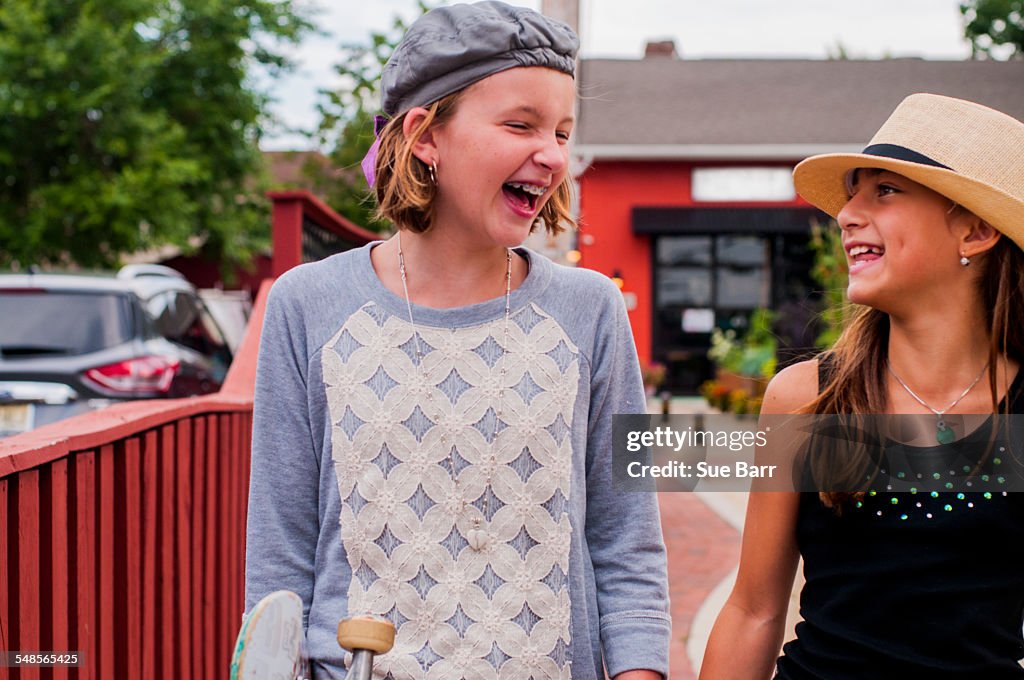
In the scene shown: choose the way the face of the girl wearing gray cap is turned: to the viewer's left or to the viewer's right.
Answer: to the viewer's right

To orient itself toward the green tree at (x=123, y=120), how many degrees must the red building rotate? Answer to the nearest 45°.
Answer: approximately 90° to its right

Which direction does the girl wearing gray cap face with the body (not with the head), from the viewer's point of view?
toward the camera

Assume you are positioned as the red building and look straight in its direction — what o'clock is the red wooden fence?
The red wooden fence is roughly at 12 o'clock from the red building.

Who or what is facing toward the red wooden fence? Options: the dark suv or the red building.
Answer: the red building

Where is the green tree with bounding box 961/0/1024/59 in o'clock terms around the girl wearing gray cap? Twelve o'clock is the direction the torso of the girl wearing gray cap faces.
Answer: The green tree is roughly at 7 o'clock from the girl wearing gray cap.

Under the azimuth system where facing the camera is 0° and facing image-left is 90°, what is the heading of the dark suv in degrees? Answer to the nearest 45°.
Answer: approximately 180°

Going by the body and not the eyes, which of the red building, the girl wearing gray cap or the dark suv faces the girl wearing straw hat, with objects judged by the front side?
the red building

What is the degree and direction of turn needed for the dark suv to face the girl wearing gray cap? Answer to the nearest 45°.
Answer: approximately 180°

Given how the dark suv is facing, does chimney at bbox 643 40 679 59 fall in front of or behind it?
in front

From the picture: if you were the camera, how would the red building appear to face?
facing the viewer

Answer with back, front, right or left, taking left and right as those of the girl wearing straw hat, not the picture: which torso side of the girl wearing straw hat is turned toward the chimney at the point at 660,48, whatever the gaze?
back

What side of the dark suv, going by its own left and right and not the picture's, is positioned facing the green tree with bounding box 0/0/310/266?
front

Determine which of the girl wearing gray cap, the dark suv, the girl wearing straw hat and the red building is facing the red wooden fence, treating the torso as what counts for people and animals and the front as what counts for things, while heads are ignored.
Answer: the red building
